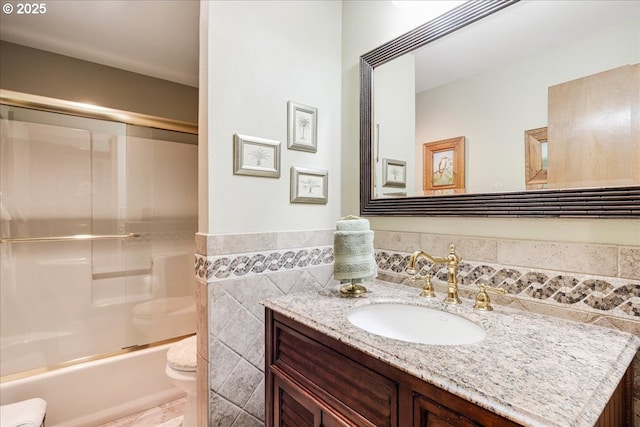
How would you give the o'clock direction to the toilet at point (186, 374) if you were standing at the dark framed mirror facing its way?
The toilet is roughly at 1 o'clock from the dark framed mirror.

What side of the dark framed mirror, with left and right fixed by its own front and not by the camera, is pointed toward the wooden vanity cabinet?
front

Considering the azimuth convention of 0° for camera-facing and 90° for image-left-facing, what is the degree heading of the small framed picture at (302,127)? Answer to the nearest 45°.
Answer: approximately 315°

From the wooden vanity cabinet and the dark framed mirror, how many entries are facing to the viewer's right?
0

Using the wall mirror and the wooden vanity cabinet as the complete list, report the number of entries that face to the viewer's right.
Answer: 0

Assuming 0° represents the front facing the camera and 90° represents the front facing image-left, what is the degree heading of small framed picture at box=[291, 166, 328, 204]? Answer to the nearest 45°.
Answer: approximately 315°

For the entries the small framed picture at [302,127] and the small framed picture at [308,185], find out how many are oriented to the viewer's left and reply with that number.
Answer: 0

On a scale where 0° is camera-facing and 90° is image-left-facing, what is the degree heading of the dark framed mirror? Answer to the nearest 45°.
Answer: approximately 45°

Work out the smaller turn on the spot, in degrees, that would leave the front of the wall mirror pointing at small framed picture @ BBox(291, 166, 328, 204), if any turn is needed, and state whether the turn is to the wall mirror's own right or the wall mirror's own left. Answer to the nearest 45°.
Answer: approximately 45° to the wall mirror's own right
